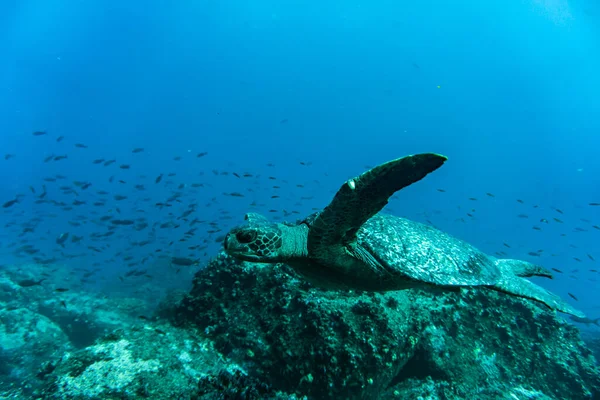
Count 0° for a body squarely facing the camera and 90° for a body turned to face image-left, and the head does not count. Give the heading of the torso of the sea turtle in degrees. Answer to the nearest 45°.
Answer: approximately 90°

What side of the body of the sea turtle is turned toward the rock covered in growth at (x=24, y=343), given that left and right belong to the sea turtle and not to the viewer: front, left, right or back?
front

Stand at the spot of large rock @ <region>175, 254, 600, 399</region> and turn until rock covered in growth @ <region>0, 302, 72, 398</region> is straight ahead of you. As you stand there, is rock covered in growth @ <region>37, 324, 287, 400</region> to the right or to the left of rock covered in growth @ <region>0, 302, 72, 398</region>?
left
